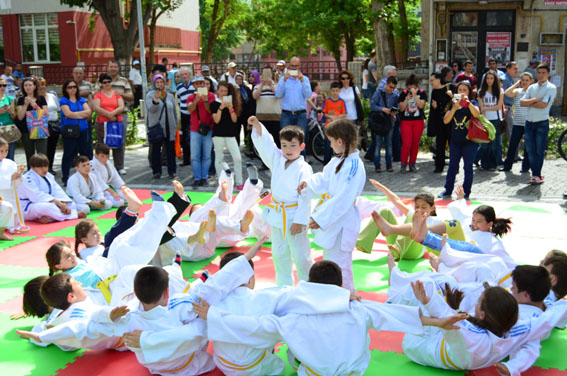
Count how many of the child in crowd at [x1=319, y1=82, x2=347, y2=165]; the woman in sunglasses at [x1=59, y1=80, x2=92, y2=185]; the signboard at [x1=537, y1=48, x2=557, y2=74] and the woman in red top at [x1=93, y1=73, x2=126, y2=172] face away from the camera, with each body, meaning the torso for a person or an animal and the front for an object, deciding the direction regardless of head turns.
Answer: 0

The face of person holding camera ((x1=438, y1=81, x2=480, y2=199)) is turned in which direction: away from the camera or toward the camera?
toward the camera

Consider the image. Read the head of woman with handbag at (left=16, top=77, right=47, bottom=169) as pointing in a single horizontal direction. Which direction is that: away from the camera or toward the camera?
toward the camera

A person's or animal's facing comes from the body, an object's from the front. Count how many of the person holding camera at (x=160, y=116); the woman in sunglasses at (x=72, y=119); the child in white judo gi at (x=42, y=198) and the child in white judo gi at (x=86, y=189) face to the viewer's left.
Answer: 0

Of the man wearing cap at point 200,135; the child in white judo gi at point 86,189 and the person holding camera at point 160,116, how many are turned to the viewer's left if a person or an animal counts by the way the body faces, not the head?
0

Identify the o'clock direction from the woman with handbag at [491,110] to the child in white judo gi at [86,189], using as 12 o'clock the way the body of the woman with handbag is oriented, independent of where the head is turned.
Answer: The child in white judo gi is roughly at 2 o'clock from the woman with handbag.

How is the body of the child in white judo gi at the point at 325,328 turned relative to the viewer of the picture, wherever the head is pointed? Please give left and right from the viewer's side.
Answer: facing away from the viewer

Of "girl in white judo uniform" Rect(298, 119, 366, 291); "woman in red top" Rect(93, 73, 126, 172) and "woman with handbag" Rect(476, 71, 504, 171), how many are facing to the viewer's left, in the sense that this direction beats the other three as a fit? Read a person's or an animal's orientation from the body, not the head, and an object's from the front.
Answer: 1

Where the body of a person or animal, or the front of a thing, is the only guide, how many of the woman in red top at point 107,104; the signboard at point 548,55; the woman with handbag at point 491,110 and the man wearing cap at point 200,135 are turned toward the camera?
4

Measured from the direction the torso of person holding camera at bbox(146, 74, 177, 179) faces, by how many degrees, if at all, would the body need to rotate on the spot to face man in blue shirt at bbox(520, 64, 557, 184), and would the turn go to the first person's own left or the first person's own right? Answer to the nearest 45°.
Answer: approximately 90° to the first person's own left

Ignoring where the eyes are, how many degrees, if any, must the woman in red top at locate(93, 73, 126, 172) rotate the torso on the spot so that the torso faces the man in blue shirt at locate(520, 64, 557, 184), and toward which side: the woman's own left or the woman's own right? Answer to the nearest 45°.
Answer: approximately 45° to the woman's own left

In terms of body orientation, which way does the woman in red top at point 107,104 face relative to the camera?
toward the camera

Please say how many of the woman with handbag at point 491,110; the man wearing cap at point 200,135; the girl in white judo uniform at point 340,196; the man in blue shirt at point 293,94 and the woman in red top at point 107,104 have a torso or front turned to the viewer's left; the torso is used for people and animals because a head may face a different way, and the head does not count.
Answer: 1

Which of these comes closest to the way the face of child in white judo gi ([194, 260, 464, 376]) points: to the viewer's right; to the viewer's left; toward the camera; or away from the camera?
away from the camera

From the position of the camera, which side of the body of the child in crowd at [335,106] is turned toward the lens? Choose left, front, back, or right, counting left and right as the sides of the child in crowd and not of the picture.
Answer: front

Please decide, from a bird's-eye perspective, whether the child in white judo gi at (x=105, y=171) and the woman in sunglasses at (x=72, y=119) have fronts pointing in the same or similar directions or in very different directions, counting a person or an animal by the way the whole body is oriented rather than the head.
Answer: same or similar directions

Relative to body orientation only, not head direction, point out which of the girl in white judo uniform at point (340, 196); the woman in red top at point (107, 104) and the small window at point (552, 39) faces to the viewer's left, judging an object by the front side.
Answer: the girl in white judo uniform

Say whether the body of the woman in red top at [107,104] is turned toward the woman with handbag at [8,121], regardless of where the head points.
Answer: no

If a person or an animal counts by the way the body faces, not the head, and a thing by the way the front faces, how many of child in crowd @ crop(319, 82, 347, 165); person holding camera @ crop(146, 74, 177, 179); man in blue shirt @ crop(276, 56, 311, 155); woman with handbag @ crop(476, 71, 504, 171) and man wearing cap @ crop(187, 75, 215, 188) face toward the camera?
5

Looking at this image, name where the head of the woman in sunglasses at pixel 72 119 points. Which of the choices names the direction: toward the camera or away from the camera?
toward the camera

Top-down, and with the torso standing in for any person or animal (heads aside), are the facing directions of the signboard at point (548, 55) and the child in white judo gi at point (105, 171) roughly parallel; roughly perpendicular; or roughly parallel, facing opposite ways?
roughly perpendicular

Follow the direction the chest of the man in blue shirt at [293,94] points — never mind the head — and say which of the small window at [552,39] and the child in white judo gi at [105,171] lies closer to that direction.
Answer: the child in white judo gi

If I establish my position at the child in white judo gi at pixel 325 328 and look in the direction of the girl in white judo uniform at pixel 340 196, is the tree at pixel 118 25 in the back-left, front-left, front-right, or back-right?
front-left

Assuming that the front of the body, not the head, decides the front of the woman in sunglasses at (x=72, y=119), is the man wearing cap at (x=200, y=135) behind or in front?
in front

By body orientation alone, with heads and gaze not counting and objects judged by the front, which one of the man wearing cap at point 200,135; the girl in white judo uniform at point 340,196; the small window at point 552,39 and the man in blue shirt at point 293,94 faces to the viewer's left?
the girl in white judo uniform
